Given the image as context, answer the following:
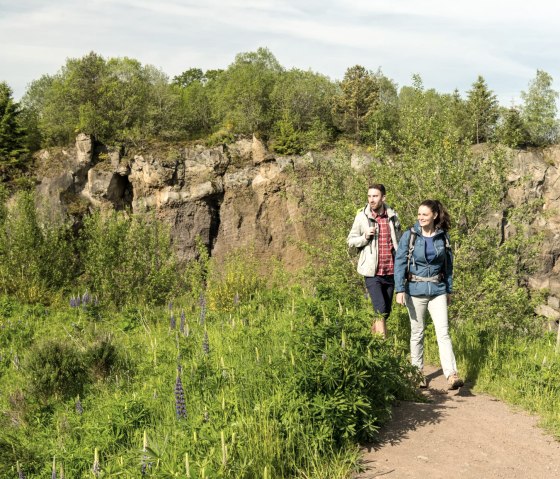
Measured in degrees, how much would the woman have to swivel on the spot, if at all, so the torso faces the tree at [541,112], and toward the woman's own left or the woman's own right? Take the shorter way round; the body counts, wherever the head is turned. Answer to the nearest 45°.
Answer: approximately 180°

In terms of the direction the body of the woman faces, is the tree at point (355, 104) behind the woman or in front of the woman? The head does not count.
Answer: behind

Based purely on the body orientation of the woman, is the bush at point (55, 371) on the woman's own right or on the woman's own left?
on the woman's own right

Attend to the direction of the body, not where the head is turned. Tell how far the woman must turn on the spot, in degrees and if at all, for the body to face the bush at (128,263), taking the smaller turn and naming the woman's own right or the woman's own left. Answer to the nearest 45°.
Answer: approximately 135° to the woman's own right

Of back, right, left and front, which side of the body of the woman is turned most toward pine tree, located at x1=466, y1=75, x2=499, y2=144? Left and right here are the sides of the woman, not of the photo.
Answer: back

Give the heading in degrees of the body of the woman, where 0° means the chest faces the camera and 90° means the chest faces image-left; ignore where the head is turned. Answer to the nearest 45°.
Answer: approximately 0°
